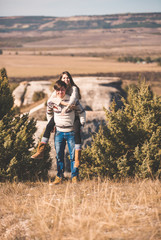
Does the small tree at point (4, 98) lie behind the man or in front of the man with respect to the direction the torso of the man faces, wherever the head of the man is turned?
behind

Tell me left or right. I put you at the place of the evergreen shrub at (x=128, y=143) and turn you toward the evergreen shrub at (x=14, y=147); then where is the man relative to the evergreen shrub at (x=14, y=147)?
left

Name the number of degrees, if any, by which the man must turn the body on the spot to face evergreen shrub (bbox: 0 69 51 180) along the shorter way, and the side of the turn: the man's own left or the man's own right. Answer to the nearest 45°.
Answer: approximately 135° to the man's own right

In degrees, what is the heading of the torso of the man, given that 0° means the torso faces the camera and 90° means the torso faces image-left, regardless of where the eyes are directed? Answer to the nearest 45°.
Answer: approximately 0°

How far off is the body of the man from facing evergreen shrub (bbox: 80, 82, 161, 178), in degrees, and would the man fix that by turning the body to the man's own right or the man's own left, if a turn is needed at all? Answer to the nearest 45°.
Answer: approximately 135° to the man's own left
